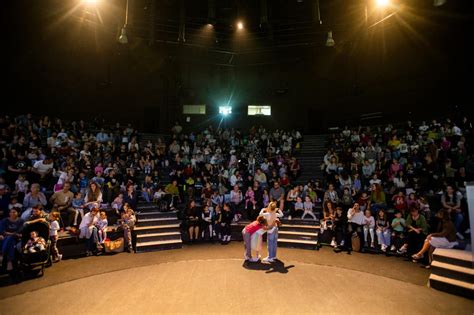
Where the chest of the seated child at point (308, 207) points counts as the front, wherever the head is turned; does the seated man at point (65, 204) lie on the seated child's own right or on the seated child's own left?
on the seated child's own right

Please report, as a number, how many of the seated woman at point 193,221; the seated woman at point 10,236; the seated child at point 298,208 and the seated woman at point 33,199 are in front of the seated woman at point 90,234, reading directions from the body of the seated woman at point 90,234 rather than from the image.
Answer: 2

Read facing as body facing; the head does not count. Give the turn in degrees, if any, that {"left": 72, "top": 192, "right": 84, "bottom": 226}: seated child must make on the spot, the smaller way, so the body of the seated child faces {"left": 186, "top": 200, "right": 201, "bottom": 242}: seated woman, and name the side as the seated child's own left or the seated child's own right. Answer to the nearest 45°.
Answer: approximately 45° to the seated child's own left

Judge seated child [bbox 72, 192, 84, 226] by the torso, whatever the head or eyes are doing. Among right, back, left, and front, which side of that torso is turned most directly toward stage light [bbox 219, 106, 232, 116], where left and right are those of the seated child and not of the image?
left

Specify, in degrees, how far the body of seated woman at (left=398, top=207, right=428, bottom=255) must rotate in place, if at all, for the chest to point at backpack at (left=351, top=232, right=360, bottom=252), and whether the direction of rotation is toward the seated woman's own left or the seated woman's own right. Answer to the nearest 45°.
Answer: approximately 45° to the seated woman's own right

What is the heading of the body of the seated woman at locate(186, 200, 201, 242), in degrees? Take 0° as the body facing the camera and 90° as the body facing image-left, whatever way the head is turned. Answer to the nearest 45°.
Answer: approximately 0°

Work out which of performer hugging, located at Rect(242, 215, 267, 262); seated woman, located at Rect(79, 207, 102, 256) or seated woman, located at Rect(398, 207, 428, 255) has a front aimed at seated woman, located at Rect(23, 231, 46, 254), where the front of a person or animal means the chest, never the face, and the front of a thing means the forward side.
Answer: seated woman, located at Rect(398, 207, 428, 255)

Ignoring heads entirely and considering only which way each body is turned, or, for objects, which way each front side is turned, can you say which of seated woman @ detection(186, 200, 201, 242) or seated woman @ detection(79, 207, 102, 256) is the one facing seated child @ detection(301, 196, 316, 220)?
seated woman @ detection(79, 207, 102, 256)

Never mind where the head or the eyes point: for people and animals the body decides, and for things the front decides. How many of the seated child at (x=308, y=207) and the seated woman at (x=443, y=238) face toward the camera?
1

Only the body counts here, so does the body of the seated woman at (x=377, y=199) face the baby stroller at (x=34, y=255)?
yes
